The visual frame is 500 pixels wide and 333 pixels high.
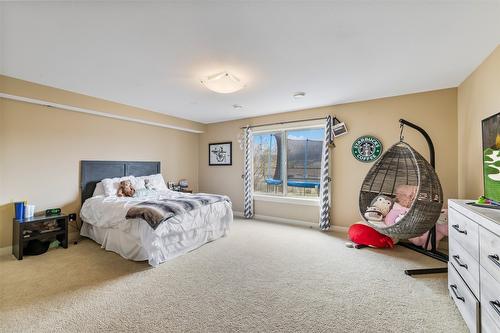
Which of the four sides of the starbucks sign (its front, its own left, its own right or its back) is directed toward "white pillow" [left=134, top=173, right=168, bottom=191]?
right

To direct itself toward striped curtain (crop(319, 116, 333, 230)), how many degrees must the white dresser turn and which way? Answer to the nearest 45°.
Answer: approximately 90° to its right

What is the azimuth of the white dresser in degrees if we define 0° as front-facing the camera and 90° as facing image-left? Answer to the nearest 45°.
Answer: approximately 45°

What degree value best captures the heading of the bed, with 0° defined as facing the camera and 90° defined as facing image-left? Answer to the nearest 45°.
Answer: approximately 315°

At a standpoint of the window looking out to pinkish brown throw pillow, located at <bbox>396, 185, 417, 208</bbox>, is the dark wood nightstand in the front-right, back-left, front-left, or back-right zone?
back-right

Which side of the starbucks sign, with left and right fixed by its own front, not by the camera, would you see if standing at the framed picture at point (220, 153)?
right

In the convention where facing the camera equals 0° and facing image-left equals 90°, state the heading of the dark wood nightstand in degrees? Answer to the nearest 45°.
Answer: approximately 315°
